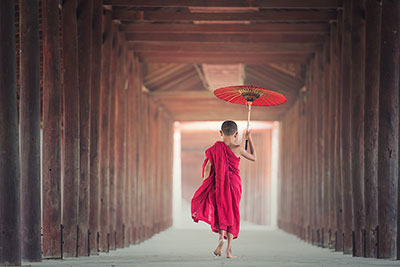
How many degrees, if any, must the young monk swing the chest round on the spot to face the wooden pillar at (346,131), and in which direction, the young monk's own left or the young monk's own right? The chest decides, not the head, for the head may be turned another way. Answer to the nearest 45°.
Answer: approximately 45° to the young monk's own right

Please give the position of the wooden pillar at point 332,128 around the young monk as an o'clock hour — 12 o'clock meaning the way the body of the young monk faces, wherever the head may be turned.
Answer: The wooden pillar is roughly at 1 o'clock from the young monk.

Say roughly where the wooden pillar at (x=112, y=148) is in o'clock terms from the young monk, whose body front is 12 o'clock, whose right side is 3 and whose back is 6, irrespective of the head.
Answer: The wooden pillar is roughly at 11 o'clock from the young monk.

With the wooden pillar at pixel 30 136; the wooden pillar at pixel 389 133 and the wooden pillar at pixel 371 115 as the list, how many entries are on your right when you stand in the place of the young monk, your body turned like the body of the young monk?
2

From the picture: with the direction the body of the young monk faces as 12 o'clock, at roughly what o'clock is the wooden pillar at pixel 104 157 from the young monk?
The wooden pillar is roughly at 11 o'clock from the young monk.

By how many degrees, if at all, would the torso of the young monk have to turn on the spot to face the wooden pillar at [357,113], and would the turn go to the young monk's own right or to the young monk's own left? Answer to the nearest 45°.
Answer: approximately 45° to the young monk's own right

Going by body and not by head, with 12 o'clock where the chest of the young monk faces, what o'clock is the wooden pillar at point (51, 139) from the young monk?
The wooden pillar is roughly at 9 o'clock from the young monk.

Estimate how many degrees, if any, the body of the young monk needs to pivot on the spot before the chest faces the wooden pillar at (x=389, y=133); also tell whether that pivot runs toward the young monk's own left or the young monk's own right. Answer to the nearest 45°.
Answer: approximately 90° to the young monk's own right

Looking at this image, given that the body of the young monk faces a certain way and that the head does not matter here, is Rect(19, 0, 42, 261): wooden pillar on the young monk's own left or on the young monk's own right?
on the young monk's own left

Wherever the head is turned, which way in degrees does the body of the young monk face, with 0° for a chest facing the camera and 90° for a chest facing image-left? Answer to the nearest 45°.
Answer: approximately 180°
